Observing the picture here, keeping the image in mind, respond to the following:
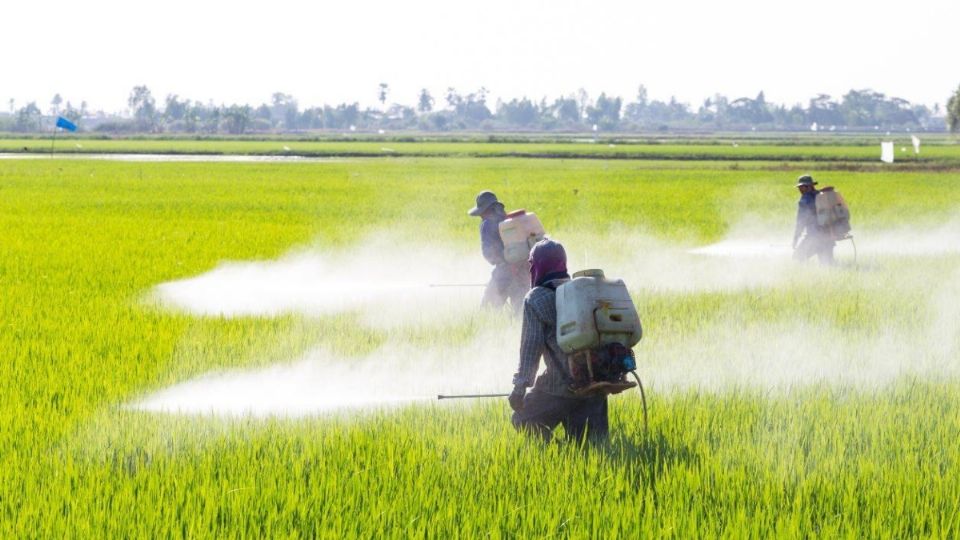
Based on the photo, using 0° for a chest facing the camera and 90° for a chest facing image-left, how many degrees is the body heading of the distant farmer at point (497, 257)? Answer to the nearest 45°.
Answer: approximately 90°

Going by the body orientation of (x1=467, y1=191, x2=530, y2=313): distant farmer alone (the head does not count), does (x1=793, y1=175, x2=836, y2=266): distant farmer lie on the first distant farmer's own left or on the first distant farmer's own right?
on the first distant farmer's own right

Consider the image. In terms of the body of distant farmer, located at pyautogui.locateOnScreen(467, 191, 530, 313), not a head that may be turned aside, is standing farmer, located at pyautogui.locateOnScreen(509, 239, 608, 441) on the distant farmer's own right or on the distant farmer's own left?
on the distant farmer's own left

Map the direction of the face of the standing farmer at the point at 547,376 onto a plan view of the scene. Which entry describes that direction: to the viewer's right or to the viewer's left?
to the viewer's left

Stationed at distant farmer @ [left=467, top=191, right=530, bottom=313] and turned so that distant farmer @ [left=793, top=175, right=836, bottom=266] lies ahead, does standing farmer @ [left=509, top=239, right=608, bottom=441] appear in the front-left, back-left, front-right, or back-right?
back-right
